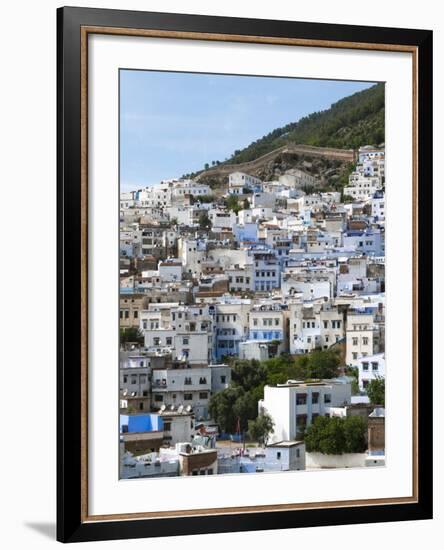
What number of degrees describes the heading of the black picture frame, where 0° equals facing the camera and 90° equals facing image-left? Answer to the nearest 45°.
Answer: approximately 315°
